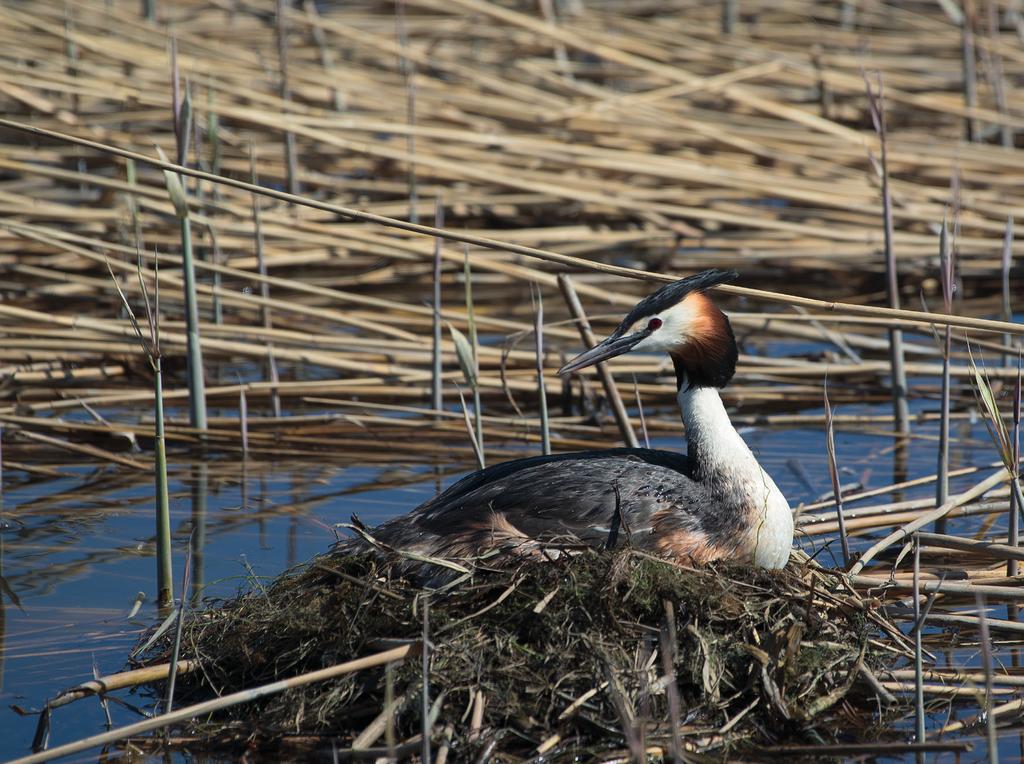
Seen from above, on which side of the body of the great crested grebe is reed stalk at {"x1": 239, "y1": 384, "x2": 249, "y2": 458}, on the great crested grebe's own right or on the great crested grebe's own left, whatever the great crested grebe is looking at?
on the great crested grebe's own left

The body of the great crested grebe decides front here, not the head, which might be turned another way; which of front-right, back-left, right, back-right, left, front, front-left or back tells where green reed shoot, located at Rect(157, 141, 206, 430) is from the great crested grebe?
back-left

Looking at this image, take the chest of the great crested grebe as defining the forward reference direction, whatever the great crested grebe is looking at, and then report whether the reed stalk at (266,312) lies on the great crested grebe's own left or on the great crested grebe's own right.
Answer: on the great crested grebe's own left

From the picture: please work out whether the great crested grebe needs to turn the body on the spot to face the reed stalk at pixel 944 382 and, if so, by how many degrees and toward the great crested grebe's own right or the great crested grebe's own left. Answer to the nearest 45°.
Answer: approximately 45° to the great crested grebe's own left

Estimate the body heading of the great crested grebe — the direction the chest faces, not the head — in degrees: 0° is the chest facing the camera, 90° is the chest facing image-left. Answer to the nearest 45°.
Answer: approximately 270°
